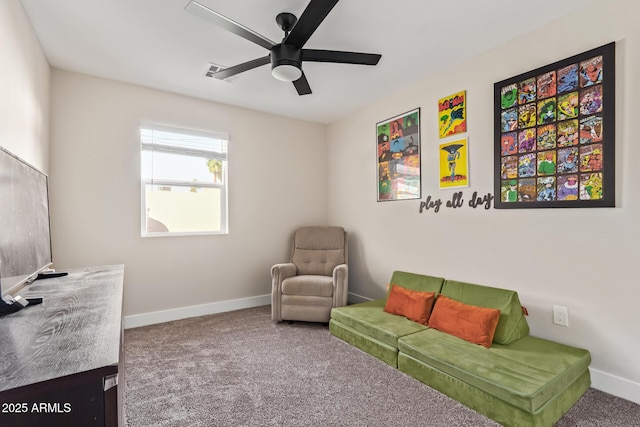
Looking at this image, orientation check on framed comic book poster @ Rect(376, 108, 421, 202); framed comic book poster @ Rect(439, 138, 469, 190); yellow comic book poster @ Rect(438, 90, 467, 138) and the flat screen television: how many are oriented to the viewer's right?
1

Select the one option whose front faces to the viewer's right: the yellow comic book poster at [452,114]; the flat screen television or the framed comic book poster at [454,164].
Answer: the flat screen television

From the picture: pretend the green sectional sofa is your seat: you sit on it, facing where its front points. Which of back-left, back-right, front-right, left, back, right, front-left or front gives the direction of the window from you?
front-right

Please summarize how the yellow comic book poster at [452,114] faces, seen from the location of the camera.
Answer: facing the viewer and to the left of the viewer

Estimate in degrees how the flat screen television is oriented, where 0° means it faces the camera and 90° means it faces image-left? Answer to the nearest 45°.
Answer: approximately 270°

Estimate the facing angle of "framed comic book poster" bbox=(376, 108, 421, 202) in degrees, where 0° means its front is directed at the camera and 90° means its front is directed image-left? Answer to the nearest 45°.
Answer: approximately 45°

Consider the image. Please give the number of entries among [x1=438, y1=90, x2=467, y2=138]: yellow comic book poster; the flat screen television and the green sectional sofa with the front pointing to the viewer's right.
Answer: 1

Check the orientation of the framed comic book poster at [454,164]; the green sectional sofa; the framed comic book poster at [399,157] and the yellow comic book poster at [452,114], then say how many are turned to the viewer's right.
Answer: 0

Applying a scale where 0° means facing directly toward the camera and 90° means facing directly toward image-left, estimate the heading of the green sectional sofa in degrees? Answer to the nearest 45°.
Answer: approximately 45°

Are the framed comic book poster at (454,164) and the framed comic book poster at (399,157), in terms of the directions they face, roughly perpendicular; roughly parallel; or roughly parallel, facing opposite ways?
roughly parallel

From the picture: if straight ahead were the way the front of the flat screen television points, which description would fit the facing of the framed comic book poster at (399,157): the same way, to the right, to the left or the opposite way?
the opposite way

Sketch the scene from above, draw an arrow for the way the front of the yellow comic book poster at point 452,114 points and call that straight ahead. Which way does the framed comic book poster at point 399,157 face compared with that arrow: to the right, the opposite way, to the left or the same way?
the same way

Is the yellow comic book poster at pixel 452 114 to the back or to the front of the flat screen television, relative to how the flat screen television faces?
to the front

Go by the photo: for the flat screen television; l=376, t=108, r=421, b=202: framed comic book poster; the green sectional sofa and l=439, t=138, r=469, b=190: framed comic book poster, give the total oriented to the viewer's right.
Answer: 1
